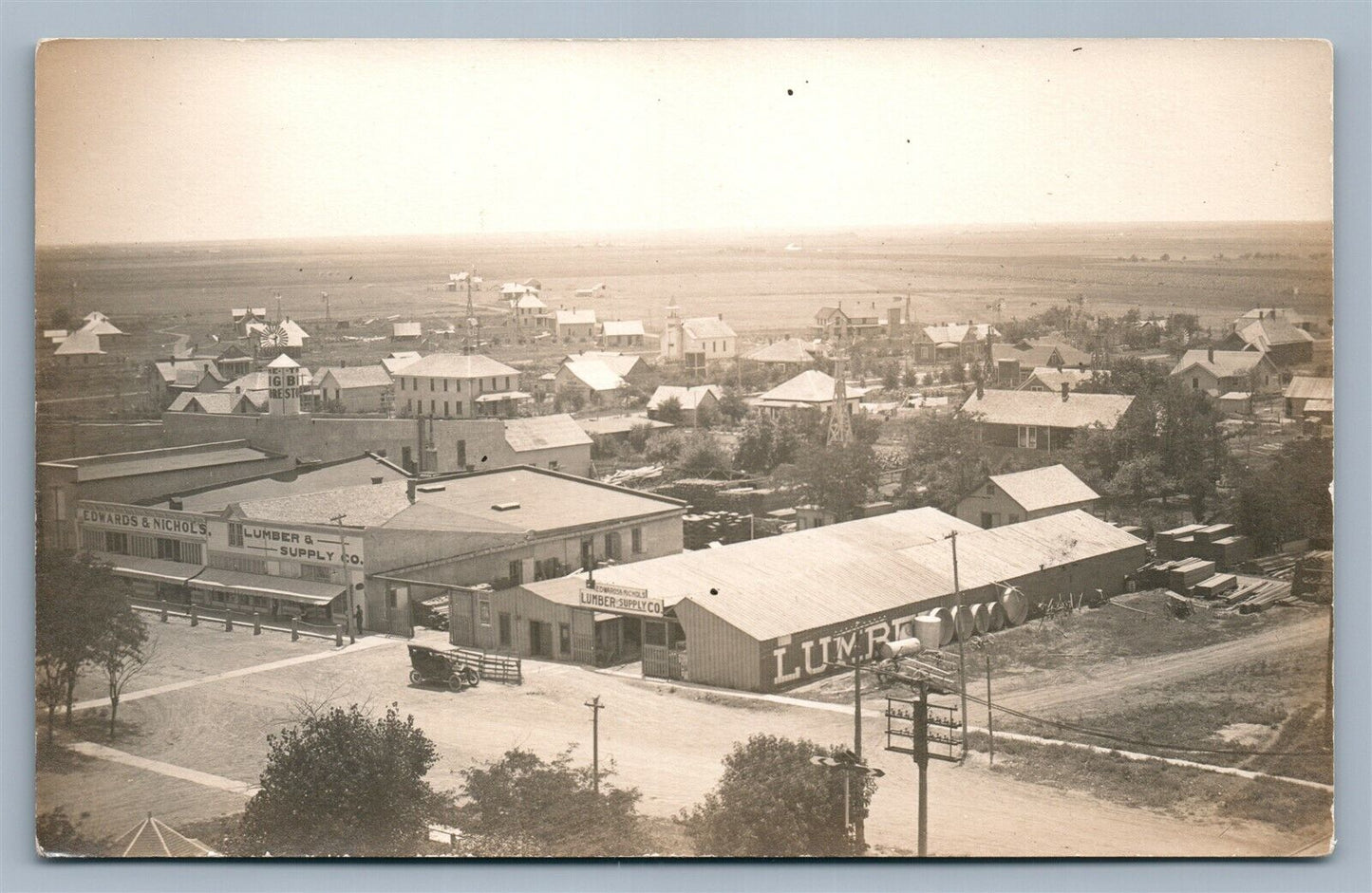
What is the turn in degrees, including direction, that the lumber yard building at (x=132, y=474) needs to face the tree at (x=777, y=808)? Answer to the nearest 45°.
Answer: approximately 90° to its left

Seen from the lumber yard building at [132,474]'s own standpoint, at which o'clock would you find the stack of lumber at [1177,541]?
The stack of lumber is roughly at 8 o'clock from the lumber yard building.

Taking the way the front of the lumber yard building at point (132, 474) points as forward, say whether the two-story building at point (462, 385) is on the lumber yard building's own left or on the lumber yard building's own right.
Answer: on the lumber yard building's own left
